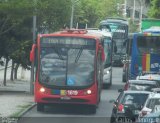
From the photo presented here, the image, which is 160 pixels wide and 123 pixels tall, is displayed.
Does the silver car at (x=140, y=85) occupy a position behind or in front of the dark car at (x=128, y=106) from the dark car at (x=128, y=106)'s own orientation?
in front

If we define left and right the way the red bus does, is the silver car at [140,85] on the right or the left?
on its left

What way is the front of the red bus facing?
toward the camera

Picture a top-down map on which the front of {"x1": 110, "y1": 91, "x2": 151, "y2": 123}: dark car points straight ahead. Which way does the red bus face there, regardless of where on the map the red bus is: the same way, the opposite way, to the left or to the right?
the opposite way

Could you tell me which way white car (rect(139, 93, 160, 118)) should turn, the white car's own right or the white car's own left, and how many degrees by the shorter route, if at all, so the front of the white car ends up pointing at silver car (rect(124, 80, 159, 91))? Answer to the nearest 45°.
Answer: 0° — it already faces it

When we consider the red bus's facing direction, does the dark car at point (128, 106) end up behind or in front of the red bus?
in front

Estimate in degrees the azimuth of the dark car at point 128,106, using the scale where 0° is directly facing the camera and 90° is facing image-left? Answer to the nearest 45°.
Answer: approximately 180°

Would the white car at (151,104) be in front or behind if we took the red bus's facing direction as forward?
in front

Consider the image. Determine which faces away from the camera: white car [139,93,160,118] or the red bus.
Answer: the white car

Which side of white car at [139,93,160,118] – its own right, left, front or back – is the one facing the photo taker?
back

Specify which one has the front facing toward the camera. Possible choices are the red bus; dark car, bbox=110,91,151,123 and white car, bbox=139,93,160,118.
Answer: the red bus

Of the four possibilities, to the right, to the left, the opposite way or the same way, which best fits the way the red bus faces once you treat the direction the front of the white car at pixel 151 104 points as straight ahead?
the opposite way

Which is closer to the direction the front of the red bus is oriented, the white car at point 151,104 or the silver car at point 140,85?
the white car
